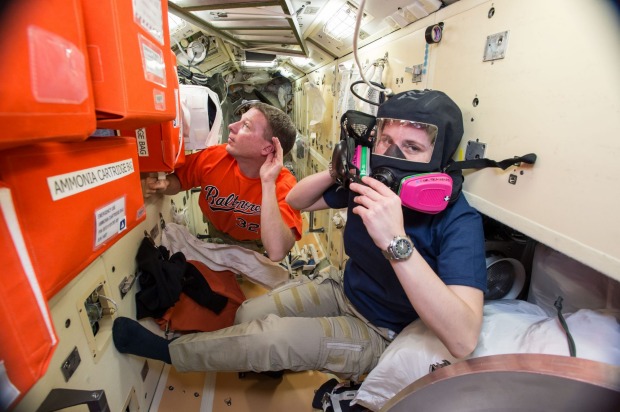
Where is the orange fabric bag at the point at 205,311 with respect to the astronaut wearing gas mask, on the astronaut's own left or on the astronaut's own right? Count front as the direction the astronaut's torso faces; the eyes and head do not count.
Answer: on the astronaut's own right

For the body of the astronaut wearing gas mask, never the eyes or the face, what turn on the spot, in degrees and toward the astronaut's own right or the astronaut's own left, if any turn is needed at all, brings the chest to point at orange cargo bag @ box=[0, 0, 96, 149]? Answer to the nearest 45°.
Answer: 0° — they already face it

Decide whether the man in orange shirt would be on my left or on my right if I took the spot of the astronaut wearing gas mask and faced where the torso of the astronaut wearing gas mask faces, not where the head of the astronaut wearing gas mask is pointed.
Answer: on my right

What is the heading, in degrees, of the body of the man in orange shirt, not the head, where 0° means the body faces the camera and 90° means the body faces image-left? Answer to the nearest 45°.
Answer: approximately 45°

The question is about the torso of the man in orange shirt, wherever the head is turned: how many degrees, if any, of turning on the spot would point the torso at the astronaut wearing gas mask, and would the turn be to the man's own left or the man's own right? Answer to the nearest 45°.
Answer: approximately 45° to the man's own left
